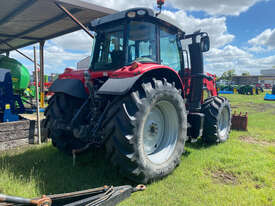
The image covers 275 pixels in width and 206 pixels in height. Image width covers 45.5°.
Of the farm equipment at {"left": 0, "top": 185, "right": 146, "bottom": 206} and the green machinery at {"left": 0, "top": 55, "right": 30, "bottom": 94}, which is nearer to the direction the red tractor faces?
the green machinery

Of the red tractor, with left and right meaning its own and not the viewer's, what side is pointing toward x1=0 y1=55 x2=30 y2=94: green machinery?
left

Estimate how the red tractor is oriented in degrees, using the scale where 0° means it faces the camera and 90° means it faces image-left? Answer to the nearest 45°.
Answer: approximately 225°
